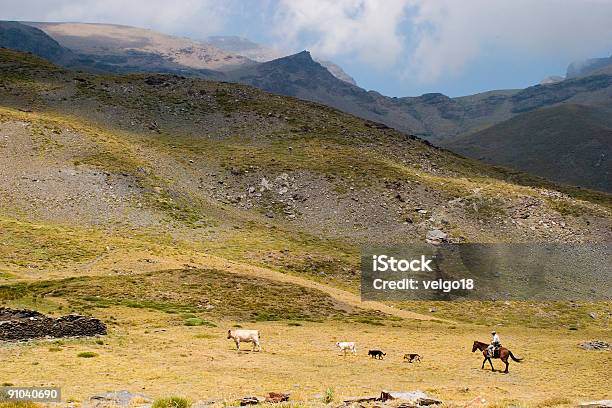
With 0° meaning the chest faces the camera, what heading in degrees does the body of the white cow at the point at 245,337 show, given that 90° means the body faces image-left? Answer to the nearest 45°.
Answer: approximately 90°

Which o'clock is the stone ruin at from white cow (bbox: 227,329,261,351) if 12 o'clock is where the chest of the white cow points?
The stone ruin is roughly at 12 o'clock from the white cow.
